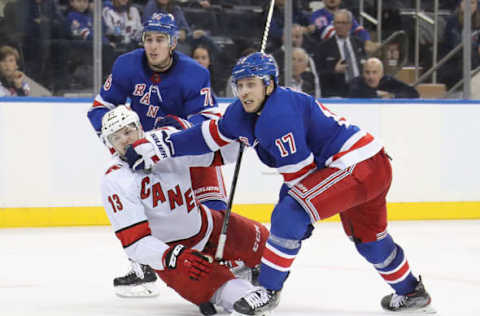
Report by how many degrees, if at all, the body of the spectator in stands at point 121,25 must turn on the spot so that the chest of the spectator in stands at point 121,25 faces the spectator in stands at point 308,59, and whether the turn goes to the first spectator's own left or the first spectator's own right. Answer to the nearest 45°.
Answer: approximately 90° to the first spectator's own left

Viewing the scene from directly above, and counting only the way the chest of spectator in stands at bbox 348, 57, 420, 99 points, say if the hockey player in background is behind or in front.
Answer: in front

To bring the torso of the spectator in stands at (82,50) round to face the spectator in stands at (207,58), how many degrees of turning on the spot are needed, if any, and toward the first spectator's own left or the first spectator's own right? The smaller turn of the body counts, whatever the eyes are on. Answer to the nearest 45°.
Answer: approximately 90° to the first spectator's own left

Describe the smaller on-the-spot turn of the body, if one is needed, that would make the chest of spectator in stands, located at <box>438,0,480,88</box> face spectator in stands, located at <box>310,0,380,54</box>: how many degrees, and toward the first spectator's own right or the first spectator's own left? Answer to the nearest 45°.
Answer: approximately 45° to the first spectator's own right
